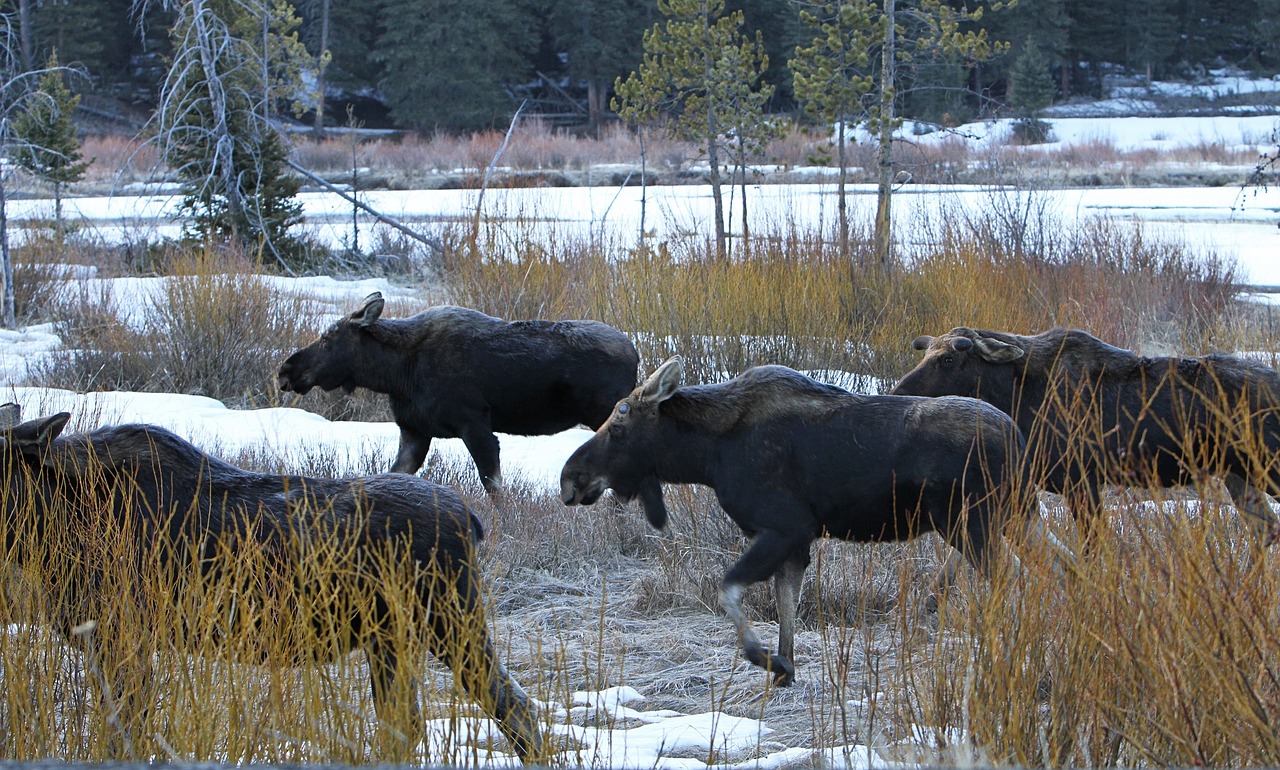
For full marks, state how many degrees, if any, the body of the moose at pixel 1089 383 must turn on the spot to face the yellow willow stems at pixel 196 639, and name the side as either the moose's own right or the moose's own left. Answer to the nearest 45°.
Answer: approximately 45° to the moose's own left

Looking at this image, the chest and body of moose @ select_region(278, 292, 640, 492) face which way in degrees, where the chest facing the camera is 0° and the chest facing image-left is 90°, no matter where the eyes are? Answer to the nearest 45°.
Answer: approximately 90°

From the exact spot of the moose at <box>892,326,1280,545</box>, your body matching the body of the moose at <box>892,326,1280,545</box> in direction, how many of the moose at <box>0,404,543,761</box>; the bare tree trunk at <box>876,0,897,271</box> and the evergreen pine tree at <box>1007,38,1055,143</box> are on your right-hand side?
2

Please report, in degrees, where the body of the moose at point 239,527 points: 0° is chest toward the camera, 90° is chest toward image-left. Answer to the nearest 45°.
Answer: approximately 90°

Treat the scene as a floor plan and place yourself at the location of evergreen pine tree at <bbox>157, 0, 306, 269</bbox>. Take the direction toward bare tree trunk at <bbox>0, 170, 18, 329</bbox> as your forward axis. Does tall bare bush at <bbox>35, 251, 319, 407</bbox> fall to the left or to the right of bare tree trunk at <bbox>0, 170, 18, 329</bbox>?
left

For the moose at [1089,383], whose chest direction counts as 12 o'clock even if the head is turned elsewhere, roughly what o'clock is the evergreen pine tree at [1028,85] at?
The evergreen pine tree is roughly at 3 o'clock from the moose.

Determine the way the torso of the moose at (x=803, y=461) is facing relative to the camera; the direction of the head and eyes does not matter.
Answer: to the viewer's left

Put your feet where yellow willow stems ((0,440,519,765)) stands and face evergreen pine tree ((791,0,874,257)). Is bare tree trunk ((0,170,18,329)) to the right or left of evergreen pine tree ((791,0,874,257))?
left

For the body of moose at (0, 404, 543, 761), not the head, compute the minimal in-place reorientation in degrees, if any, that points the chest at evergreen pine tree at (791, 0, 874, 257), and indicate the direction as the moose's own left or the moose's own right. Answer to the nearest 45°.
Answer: approximately 135° to the moose's own right

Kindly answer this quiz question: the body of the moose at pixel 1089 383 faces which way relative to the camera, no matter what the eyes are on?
to the viewer's left

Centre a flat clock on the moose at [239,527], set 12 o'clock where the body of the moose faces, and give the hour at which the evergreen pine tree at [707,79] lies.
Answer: The evergreen pine tree is roughly at 4 o'clock from the moose.

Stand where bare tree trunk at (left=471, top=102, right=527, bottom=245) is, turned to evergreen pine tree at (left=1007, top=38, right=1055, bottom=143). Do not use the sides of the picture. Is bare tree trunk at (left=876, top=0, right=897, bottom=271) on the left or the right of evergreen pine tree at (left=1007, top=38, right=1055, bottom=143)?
right
